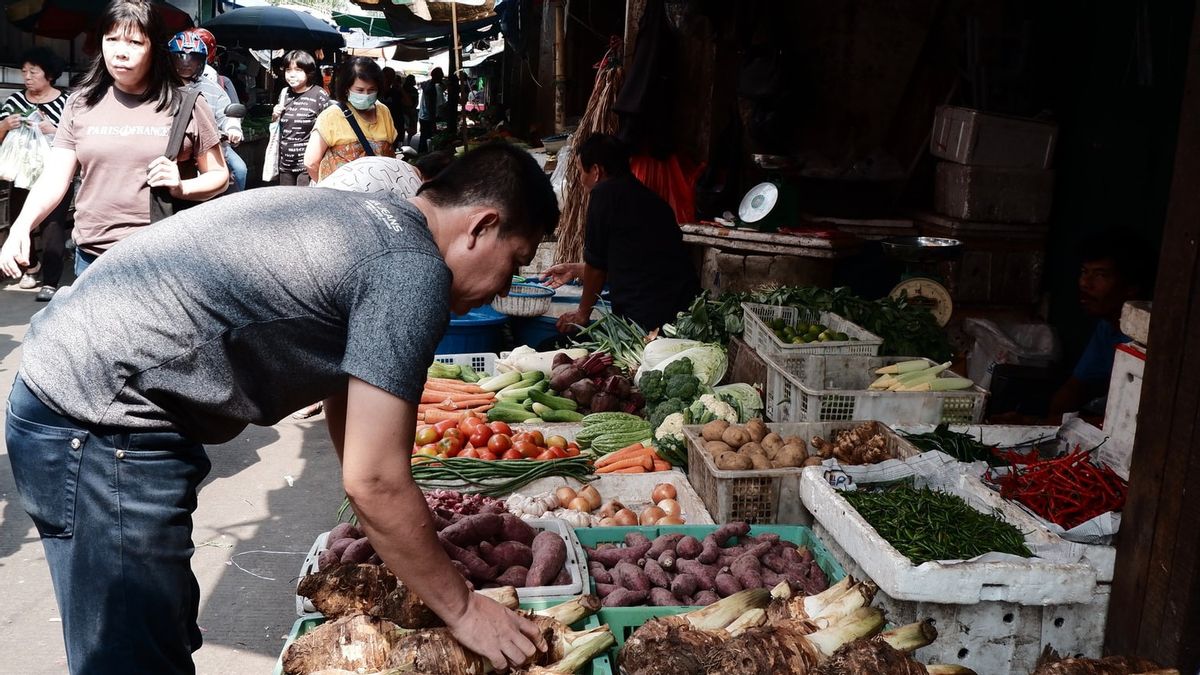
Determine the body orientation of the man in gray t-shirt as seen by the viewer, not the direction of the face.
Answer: to the viewer's right

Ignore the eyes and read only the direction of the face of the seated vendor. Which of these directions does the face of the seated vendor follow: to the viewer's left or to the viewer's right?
to the viewer's left

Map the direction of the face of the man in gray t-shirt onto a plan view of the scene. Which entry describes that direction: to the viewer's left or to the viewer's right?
to the viewer's right

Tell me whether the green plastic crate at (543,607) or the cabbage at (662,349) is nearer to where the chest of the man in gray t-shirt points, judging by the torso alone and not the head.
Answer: the green plastic crate

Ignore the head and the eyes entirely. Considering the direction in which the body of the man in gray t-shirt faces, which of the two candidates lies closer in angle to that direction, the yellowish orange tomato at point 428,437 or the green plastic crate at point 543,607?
the green plastic crate

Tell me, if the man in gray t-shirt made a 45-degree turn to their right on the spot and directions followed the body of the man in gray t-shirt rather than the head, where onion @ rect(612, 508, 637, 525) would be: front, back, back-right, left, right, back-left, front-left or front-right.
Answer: left

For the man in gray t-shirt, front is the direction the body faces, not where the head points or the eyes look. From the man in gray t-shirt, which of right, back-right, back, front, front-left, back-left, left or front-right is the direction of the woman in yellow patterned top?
left

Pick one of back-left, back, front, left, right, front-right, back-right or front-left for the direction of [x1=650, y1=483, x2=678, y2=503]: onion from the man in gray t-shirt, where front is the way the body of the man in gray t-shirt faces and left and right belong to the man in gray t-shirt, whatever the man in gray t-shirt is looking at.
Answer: front-left

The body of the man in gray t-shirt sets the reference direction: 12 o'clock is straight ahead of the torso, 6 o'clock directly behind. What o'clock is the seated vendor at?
The seated vendor is roughly at 11 o'clock from the man in gray t-shirt.

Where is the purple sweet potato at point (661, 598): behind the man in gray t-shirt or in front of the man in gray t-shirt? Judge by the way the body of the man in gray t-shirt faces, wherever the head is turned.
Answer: in front

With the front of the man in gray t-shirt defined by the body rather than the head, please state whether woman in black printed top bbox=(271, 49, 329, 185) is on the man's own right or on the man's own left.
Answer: on the man's own left
